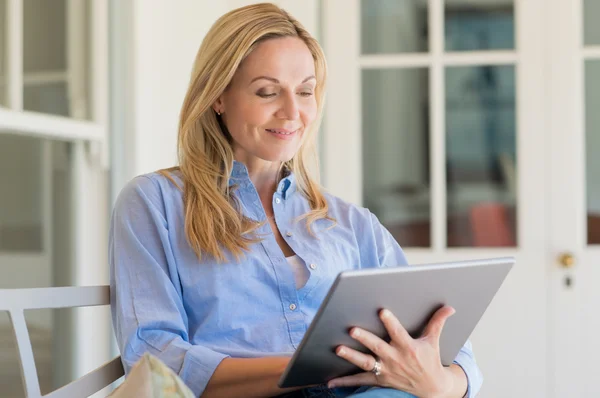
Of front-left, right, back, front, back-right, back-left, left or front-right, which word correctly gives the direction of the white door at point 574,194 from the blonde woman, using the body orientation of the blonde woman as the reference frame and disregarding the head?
left

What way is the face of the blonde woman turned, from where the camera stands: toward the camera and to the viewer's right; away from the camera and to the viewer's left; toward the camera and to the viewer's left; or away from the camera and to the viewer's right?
toward the camera and to the viewer's right

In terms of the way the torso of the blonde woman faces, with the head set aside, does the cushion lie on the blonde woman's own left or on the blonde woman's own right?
on the blonde woman's own right

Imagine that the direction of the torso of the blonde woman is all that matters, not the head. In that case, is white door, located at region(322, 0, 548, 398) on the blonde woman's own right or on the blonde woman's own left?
on the blonde woman's own left

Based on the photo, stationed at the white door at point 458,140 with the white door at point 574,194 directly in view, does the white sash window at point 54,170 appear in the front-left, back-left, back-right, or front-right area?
back-right

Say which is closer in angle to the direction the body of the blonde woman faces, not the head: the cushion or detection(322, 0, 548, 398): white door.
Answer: the cushion

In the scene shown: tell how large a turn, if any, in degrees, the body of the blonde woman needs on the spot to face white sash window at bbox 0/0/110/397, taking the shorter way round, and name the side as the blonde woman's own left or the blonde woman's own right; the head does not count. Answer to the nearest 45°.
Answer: approximately 180°

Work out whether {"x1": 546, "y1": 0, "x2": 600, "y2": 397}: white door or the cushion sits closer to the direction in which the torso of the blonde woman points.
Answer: the cushion

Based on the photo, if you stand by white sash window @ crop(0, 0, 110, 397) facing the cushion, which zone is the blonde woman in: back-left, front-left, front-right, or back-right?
front-left

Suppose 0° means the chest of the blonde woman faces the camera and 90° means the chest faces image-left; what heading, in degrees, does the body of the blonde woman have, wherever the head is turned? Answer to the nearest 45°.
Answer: approximately 315°
